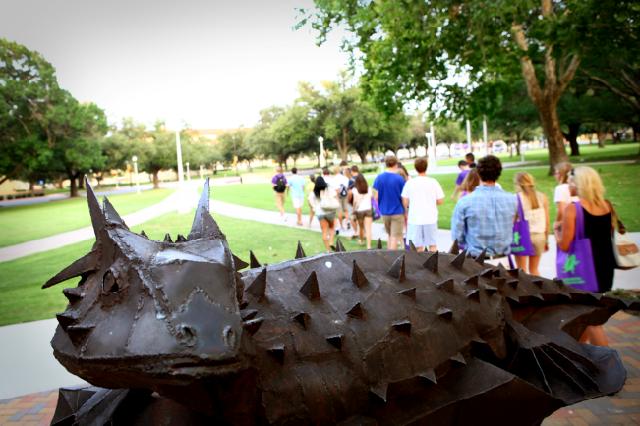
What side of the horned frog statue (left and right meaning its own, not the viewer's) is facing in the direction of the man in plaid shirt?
back

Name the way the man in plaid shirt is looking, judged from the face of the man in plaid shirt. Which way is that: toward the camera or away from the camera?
away from the camera

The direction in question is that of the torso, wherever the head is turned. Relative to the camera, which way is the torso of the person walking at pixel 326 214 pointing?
away from the camera

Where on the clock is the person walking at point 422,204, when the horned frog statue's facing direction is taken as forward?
The person walking is roughly at 5 o'clock from the horned frog statue.

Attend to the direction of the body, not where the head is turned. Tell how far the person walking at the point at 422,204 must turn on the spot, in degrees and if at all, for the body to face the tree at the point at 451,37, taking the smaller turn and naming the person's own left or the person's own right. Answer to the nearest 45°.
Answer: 0° — they already face it

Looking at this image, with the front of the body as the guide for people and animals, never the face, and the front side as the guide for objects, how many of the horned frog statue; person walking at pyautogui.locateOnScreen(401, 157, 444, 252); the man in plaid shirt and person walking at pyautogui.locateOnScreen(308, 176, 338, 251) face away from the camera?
3

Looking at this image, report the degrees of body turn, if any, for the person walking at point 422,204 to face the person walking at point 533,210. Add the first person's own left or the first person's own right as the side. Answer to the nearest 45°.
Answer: approximately 135° to the first person's own right

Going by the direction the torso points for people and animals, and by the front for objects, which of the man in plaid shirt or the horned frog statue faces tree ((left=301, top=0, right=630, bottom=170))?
the man in plaid shirt

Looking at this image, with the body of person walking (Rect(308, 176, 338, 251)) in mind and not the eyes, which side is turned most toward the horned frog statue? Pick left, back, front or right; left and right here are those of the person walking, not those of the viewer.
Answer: back

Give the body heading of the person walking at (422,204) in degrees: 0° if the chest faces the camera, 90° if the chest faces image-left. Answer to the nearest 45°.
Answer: approximately 180°

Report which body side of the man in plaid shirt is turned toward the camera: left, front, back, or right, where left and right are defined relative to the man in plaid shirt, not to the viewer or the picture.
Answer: back
